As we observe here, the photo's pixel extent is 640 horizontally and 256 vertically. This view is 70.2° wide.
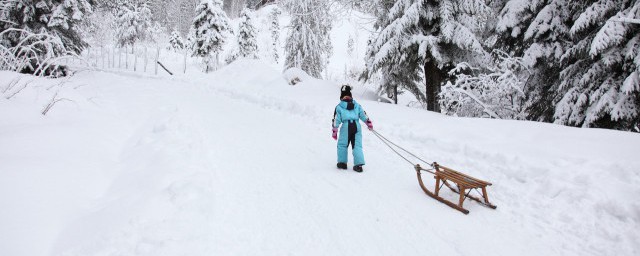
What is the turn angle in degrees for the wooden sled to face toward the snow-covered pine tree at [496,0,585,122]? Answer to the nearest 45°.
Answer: approximately 45° to its right

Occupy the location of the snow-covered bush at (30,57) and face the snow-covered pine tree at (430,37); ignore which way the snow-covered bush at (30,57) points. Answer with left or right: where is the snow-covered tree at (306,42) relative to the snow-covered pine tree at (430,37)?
left

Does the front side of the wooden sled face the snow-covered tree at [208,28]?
yes

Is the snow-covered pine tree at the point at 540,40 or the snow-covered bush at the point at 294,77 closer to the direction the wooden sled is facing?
the snow-covered bush

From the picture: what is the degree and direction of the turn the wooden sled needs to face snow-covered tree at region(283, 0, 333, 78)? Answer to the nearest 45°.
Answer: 0° — it already faces it

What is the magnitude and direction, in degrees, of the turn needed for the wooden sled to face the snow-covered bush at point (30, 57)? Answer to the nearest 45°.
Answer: approximately 45° to its left

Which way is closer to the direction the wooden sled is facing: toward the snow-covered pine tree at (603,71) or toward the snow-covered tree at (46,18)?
the snow-covered tree

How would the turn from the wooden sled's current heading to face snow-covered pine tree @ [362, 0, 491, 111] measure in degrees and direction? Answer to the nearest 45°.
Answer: approximately 45° to its right

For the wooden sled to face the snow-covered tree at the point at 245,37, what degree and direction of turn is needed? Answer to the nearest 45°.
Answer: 0° — it already faces it

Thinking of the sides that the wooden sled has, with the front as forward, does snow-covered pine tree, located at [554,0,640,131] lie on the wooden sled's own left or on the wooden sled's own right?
on the wooden sled's own right

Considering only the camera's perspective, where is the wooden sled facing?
facing away from the viewer and to the left of the viewer

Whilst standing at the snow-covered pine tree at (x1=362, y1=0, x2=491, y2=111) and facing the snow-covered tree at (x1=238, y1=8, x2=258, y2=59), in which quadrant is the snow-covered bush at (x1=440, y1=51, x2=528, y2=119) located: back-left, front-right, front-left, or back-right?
back-right
